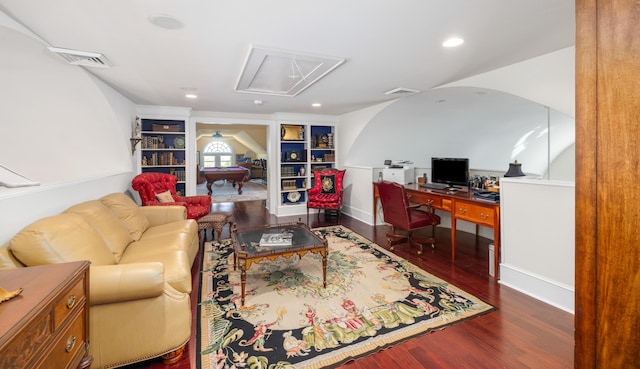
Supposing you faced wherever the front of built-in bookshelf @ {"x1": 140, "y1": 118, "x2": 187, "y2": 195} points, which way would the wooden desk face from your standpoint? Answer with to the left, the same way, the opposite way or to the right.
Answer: to the right

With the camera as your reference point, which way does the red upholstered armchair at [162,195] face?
facing the viewer and to the right of the viewer

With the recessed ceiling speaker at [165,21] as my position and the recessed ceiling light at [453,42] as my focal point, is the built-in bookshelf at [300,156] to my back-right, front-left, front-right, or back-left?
front-left

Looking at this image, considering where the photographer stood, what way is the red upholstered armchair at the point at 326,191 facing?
facing the viewer and to the left of the viewer

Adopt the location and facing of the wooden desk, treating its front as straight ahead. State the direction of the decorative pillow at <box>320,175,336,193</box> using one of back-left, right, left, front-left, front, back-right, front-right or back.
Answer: right

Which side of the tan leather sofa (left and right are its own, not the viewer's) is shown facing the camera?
right

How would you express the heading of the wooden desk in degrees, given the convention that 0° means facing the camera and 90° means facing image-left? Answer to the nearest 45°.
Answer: approximately 45°

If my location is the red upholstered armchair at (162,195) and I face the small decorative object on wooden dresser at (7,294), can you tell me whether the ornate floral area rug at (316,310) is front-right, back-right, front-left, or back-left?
front-left

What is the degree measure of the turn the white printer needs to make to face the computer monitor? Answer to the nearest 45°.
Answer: approximately 90° to its left

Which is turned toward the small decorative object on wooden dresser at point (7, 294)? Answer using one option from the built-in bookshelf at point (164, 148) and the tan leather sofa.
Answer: the built-in bookshelf

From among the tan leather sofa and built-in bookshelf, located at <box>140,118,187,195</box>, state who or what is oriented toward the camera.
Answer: the built-in bookshelf

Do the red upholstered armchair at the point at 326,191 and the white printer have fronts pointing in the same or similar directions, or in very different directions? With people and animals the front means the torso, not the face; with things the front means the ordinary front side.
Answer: same or similar directions

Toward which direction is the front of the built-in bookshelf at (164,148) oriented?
toward the camera

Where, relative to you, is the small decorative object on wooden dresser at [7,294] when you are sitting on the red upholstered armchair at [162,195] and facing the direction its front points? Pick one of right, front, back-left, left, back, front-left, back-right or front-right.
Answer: front-right

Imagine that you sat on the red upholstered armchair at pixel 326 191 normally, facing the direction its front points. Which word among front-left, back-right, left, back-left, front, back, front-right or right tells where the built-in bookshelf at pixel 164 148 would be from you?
front-right

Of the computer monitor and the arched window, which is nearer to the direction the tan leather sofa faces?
the computer monitor

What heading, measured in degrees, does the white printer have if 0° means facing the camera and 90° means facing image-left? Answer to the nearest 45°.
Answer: approximately 45°
